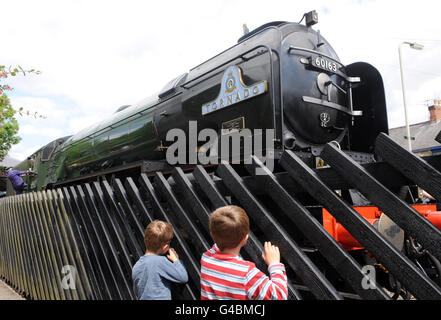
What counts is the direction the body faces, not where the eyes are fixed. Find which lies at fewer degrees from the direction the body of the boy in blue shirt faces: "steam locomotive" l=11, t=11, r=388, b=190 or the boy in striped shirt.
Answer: the steam locomotive

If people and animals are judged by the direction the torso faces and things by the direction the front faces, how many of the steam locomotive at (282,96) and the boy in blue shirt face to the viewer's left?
0

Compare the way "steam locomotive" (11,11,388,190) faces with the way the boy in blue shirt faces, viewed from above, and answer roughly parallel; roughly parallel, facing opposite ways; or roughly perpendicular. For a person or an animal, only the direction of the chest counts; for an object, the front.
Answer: roughly perpendicular

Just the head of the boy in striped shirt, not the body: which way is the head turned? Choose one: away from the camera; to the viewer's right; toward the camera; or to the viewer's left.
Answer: away from the camera

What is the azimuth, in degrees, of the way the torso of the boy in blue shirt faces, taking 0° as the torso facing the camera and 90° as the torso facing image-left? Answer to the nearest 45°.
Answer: approximately 225°

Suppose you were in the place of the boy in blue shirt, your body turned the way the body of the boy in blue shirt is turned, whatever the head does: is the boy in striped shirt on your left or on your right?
on your right

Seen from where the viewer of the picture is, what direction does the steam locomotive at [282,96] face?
facing the viewer and to the right of the viewer
